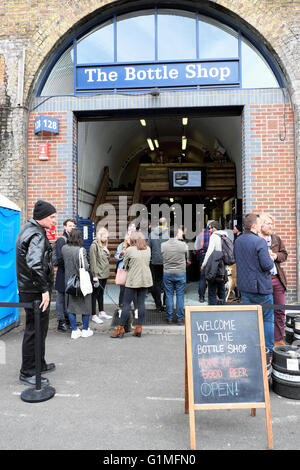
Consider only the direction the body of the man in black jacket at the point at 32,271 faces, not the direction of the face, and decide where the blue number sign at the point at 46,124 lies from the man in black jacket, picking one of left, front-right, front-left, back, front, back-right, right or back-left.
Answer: left

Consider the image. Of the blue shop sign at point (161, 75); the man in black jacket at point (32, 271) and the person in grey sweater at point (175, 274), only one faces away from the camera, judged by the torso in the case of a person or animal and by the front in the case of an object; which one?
the person in grey sweater

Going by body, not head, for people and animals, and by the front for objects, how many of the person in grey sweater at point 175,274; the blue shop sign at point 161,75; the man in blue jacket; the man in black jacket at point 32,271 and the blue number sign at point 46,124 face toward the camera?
2

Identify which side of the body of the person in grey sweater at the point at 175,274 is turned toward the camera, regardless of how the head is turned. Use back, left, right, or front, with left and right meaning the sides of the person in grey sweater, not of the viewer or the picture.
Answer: back

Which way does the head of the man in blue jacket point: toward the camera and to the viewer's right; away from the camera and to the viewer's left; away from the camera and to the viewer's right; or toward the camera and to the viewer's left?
away from the camera and to the viewer's right

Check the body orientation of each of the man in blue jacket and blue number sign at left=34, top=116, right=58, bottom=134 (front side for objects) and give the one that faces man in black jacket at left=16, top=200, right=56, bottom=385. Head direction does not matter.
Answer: the blue number sign

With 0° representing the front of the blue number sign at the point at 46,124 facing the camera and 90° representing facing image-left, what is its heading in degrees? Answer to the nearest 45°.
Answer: approximately 0°

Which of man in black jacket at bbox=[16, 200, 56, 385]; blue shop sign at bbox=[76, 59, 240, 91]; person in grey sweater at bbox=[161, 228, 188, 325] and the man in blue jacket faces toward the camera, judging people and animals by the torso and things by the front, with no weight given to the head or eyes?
the blue shop sign

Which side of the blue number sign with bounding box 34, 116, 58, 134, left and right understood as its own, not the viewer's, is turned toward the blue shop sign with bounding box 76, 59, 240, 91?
left

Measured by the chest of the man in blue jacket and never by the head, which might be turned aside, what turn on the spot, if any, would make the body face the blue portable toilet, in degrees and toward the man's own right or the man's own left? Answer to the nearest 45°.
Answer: approximately 135° to the man's own left

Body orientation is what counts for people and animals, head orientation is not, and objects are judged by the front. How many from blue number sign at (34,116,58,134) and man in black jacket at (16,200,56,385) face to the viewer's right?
1

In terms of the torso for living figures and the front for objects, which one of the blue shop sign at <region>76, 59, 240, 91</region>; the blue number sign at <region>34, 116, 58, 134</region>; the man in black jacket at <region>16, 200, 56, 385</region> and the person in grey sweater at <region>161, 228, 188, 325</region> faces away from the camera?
the person in grey sweater
